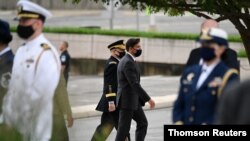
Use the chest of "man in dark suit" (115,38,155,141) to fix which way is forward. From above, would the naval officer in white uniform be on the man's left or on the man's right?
on the man's right

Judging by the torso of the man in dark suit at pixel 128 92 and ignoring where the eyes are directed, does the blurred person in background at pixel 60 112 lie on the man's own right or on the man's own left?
on the man's own right

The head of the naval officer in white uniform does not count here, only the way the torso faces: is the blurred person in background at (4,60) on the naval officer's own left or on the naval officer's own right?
on the naval officer's own right

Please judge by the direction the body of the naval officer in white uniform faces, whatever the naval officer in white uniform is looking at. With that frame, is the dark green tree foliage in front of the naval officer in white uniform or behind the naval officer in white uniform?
behind

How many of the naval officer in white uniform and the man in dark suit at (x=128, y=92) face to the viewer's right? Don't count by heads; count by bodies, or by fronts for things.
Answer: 1

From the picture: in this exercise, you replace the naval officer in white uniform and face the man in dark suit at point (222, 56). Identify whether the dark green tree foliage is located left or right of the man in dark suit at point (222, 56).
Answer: left
